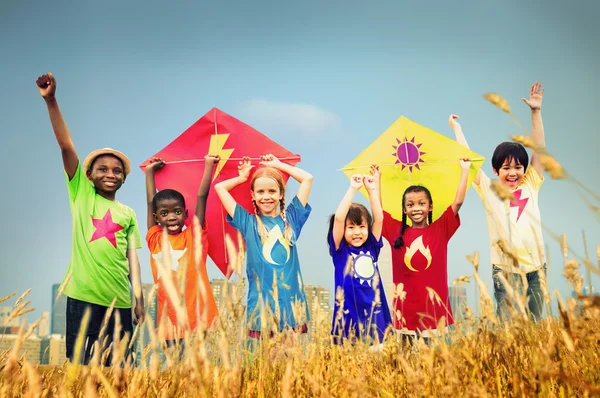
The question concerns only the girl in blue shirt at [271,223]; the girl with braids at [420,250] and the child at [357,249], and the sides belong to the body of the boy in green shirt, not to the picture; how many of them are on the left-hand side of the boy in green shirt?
3

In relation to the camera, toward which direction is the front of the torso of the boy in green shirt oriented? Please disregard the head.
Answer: toward the camera

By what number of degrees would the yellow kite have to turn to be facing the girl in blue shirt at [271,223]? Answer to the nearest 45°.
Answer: approximately 45° to its right

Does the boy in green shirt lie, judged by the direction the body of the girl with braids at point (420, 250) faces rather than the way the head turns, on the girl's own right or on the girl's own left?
on the girl's own right

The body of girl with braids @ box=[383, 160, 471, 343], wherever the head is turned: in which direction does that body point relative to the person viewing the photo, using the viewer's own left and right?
facing the viewer

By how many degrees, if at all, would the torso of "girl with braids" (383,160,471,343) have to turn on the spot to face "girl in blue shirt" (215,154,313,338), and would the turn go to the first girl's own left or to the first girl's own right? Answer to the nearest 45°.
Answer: approximately 45° to the first girl's own right

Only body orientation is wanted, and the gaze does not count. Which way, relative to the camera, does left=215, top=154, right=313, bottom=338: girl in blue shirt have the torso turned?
toward the camera

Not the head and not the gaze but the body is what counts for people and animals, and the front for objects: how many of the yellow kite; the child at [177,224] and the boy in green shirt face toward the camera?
3

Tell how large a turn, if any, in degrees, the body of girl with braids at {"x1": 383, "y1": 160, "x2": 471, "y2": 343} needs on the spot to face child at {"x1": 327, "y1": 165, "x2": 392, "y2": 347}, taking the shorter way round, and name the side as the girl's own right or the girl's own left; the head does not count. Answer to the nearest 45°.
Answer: approximately 45° to the girl's own right

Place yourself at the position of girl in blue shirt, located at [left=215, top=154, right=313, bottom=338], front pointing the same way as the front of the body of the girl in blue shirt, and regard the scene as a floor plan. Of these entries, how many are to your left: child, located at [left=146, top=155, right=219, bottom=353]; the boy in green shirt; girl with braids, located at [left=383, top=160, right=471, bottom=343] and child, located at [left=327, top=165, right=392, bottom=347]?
2

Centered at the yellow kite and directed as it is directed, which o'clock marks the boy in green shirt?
The boy in green shirt is roughly at 2 o'clock from the yellow kite.
